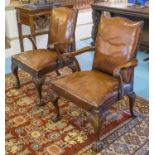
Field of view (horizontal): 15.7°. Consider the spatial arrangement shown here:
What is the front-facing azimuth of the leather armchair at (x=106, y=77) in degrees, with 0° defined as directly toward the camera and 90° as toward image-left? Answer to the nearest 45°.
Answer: approximately 45°

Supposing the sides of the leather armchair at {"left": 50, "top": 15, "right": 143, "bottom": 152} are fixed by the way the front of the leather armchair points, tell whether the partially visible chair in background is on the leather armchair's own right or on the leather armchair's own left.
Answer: on the leather armchair's own right

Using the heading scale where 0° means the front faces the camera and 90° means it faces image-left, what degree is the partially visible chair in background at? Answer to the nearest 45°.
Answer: approximately 45°

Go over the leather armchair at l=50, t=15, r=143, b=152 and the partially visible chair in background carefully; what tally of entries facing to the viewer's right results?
0
